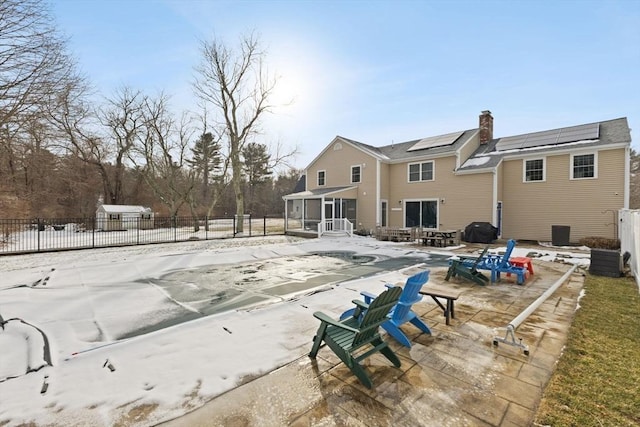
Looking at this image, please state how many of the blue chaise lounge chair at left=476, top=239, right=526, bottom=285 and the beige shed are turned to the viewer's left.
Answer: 1

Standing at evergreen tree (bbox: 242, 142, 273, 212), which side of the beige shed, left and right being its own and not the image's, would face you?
left

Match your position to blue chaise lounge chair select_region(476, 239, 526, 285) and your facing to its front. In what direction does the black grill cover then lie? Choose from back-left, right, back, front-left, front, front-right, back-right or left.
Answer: right

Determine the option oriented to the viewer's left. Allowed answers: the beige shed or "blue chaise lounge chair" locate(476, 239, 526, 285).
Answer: the blue chaise lounge chair

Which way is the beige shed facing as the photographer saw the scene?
facing the viewer and to the right of the viewer

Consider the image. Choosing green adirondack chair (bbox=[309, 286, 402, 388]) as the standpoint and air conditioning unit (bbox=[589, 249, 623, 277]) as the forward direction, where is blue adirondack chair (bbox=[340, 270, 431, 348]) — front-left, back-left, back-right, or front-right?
front-left

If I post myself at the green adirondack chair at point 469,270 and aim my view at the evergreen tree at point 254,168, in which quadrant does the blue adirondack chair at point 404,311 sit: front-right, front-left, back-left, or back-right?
back-left

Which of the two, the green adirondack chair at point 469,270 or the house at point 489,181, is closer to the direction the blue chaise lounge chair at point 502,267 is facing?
the green adirondack chair

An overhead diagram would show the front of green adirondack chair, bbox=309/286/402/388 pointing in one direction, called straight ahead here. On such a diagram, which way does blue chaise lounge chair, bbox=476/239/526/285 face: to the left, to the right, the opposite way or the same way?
the same way

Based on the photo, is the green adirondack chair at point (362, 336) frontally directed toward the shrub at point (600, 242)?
no

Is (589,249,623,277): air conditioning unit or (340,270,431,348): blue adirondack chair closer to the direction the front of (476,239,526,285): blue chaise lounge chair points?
the blue adirondack chair

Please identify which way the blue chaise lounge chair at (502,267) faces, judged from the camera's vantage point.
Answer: facing to the left of the viewer
